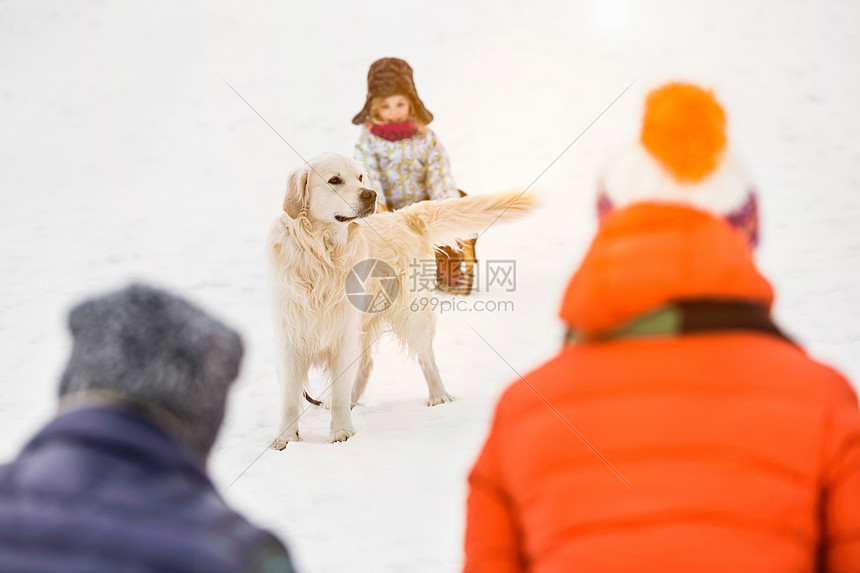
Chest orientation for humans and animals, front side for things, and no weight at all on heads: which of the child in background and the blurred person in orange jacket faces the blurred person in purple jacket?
the child in background

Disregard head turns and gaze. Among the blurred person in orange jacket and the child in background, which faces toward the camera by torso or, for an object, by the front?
the child in background

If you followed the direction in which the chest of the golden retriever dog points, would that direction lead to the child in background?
no

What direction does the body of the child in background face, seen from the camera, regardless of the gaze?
toward the camera

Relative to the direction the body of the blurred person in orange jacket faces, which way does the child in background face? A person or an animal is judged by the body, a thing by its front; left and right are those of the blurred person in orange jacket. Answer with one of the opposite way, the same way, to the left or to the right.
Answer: the opposite way

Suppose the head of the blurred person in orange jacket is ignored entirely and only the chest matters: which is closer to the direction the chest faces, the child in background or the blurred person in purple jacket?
the child in background

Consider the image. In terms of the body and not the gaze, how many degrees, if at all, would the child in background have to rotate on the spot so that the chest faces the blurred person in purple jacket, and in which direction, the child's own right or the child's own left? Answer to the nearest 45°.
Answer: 0° — they already face them

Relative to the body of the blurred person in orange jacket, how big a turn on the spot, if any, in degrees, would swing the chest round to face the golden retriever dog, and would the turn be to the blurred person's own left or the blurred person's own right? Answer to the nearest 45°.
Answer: approximately 45° to the blurred person's own left

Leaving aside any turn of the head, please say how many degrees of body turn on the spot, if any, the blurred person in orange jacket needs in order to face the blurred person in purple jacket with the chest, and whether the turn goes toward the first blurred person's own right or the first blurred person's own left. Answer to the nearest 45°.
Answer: approximately 135° to the first blurred person's own left

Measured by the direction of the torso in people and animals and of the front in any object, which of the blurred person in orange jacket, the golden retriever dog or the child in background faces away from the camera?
the blurred person in orange jacket

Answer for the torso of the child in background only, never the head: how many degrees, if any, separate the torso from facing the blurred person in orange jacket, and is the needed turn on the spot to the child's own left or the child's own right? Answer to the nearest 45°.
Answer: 0° — they already face them

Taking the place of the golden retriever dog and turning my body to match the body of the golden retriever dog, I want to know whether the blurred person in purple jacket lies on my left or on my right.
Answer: on my left

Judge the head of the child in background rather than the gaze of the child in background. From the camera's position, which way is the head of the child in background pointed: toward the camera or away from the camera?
toward the camera

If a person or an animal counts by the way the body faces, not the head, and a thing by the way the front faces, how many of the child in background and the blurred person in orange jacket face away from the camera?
1

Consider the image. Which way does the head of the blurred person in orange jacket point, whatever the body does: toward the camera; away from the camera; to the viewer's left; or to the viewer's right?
away from the camera

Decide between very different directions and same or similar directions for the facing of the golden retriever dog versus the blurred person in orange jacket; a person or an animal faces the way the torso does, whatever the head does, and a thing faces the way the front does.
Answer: very different directions

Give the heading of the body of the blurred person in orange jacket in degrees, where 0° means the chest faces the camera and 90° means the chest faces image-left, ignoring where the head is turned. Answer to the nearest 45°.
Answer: approximately 180°
